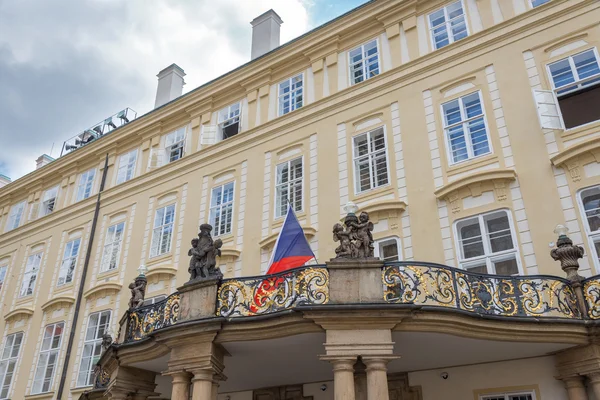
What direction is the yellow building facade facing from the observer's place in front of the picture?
facing the viewer and to the left of the viewer
